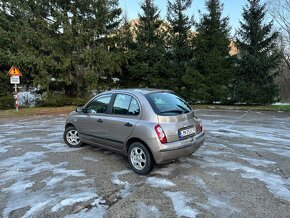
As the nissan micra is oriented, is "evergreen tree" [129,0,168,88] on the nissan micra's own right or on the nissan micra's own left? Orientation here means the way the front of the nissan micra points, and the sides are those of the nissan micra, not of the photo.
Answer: on the nissan micra's own right

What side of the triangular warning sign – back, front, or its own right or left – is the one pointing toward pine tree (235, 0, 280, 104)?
left

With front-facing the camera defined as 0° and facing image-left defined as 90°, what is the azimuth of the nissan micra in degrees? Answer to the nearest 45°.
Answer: approximately 135°

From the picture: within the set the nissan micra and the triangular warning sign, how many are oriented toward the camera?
1

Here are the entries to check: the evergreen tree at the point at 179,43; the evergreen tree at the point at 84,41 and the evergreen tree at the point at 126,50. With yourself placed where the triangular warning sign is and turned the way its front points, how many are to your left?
3

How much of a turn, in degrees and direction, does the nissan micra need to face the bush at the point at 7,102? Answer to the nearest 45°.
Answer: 0° — it already faces it

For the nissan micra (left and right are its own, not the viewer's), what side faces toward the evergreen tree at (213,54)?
right

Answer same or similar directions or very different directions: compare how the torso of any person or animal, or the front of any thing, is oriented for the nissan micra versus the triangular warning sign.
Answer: very different directions

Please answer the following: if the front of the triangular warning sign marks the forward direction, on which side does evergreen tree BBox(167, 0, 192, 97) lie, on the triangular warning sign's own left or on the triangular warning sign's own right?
on the triangular warning sign's own left

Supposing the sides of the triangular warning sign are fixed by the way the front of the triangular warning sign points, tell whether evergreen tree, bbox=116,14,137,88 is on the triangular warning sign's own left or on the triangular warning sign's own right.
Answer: on the triangular warning sign's own left

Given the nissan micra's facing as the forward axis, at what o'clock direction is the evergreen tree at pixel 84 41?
The evergreen tree is roughly at 1 o'clock from the nissan micra.
